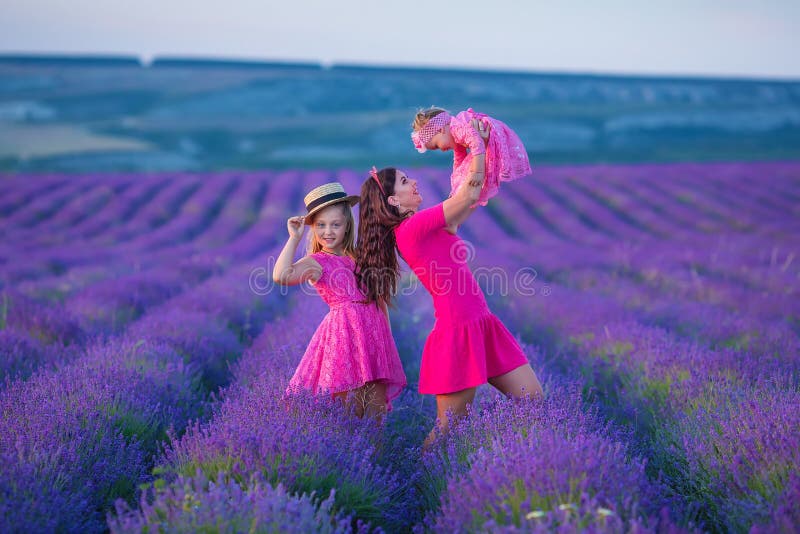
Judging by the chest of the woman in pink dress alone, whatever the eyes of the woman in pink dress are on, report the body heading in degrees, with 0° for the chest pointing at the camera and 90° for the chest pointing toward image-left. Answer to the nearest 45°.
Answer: approximately 270°
